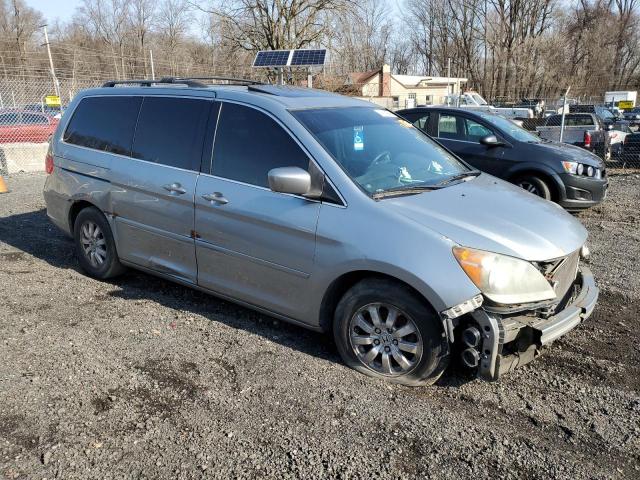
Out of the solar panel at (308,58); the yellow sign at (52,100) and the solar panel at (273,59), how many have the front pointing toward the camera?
3

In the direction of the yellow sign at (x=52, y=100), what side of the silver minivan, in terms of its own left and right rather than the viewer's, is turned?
back

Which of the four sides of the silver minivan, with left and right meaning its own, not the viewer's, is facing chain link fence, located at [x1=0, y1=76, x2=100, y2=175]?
back

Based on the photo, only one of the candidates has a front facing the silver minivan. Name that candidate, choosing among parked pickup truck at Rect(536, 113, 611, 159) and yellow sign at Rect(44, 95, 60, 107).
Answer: the yellow sign

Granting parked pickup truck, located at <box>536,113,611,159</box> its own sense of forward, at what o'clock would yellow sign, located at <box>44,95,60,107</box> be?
The yellow sign is roughly at 10 o'clock from the parked pickup truck.

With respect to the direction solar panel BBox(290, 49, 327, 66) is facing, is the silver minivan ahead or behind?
ahead

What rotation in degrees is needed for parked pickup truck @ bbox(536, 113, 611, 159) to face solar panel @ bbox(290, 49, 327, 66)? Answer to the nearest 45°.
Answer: approximately 45° to its left

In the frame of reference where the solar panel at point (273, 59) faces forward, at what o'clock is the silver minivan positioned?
The silver minivan is roughly at 12 o'clock from the solar panel.

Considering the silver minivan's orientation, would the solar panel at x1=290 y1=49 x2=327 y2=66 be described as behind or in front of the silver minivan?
behind

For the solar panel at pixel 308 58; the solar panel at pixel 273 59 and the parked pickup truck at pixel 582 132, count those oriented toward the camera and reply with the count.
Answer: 2

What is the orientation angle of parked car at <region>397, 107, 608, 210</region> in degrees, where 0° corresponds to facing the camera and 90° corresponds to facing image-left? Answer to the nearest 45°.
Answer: approximately 315°

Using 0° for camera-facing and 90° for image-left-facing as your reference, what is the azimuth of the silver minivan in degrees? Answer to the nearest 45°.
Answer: approximately 315°

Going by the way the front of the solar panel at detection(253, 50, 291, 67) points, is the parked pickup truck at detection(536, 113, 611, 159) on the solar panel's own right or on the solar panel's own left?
on the solar panel's own left

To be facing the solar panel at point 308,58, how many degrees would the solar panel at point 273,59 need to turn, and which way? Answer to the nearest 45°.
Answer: approximately 45° to its left

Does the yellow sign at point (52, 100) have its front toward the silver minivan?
yes
